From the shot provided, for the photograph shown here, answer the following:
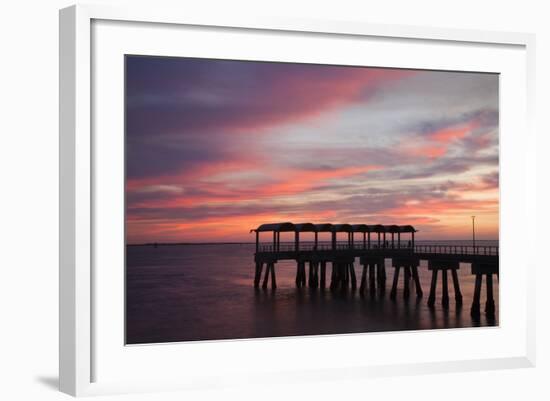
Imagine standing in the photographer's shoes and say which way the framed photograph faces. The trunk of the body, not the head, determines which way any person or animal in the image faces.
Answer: facing the viewer and to the right of the viewer
